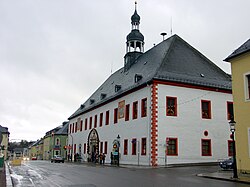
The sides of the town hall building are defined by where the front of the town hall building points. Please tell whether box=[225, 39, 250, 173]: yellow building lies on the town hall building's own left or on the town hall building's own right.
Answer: on the town hall building's own left

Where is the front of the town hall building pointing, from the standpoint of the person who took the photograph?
facing the viewer and to the left of the viewer
